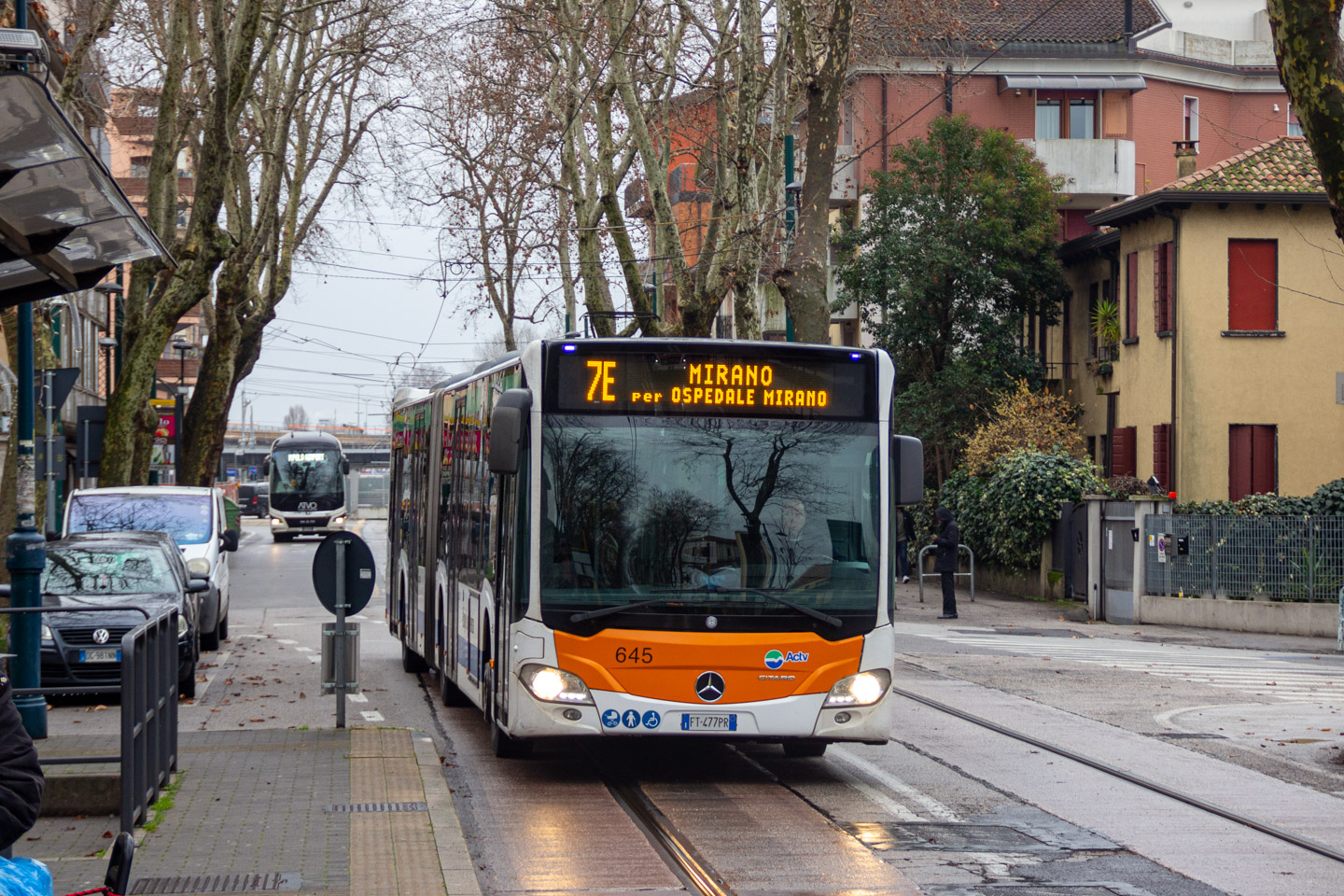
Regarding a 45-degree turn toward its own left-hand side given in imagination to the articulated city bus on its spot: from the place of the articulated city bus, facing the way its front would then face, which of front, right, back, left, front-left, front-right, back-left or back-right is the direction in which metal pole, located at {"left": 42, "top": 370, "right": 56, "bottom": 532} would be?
back

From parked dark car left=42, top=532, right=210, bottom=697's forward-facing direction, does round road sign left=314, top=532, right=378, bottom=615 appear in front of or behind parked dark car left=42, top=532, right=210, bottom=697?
in front

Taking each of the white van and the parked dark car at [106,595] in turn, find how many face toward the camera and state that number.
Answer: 2

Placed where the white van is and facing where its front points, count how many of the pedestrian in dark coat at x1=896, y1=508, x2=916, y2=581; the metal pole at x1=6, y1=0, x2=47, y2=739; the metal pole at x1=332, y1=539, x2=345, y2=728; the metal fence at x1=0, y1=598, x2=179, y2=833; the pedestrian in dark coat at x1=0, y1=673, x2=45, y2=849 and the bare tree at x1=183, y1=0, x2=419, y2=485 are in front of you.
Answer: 4

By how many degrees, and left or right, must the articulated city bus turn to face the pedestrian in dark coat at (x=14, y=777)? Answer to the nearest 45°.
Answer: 0° — it already faces them

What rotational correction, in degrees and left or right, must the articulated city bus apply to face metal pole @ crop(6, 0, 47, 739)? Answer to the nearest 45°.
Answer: approximately 90° to its right

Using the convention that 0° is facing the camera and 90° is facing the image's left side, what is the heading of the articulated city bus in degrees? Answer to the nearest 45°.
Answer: approximately 0°

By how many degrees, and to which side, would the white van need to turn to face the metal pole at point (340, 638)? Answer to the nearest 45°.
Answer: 0° — it already faces it

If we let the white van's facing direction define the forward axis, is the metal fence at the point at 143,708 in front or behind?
in front

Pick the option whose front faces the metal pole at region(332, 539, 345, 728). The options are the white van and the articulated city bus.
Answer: the white van

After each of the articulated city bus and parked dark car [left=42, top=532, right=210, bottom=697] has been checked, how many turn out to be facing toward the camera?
2

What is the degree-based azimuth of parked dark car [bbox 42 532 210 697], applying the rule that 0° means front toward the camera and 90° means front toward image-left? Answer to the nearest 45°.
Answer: approximately 0°
